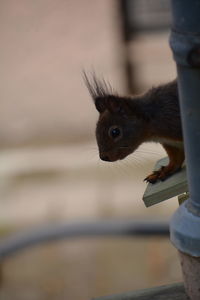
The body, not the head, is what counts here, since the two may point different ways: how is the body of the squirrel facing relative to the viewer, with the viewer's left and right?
facing to the left of the viewer

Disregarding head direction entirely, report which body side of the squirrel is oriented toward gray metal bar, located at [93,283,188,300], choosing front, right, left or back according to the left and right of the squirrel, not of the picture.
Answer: left
